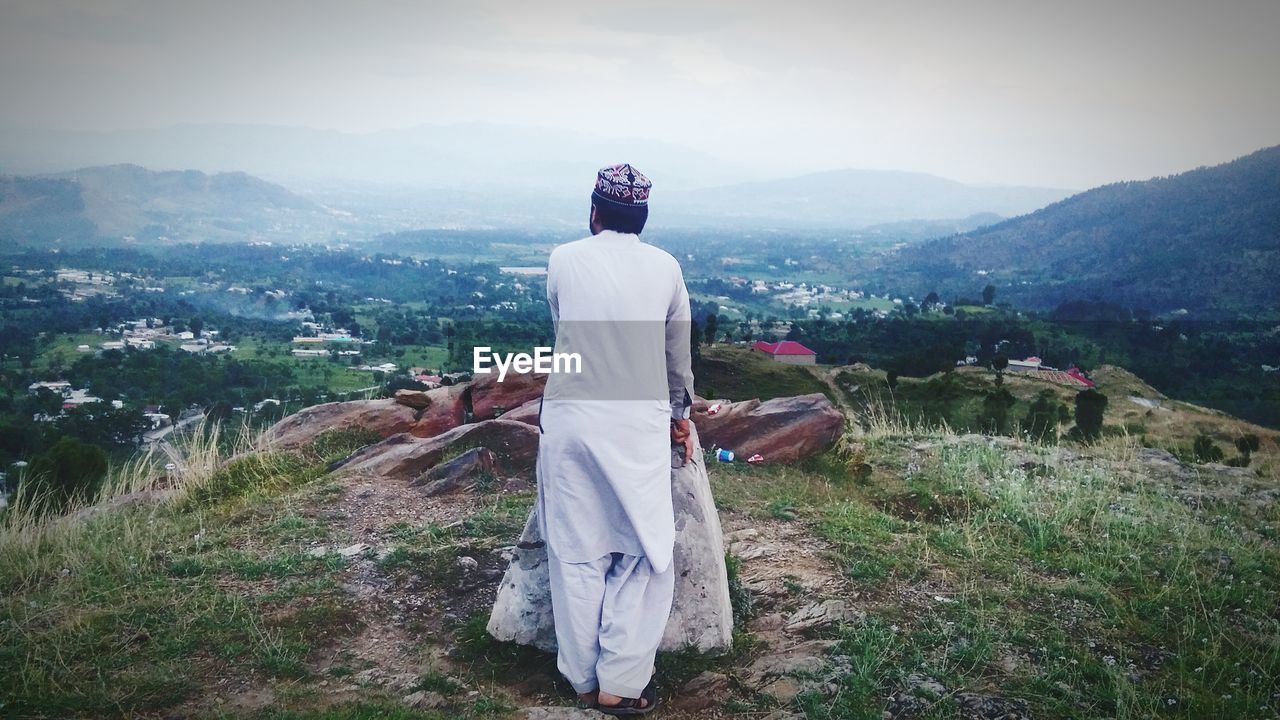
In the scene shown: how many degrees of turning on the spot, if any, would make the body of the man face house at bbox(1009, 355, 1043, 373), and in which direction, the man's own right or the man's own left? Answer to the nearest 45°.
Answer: approximately 45° to the man's own right

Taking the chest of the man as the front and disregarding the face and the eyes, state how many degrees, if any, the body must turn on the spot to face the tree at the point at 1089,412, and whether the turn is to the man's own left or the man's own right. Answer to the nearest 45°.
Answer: approximately 45° to the man's own right

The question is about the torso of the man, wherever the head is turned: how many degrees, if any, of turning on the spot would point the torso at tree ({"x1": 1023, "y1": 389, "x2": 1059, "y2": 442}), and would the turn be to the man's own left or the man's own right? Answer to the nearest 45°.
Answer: approximately 45° to the man's own right

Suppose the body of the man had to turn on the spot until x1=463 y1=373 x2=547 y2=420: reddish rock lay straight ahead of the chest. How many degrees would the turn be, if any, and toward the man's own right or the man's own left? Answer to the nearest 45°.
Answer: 0° — they already face it

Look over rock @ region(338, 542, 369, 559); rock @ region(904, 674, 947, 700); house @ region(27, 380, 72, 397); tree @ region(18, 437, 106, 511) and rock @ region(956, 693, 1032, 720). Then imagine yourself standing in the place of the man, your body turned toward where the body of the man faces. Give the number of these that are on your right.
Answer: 2

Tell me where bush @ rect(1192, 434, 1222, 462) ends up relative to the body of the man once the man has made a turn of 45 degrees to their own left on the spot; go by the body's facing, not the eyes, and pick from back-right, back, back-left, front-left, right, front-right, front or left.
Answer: right

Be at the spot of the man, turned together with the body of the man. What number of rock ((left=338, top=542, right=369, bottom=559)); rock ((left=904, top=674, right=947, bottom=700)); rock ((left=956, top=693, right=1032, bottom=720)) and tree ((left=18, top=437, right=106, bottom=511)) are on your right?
2

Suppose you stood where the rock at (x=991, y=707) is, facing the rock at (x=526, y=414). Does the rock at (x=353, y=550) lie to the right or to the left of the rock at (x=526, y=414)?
left

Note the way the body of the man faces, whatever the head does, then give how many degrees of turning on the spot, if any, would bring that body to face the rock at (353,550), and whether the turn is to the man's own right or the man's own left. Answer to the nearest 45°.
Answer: approximately 45° to the man's own left

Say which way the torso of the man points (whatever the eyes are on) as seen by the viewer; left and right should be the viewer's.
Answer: facing away from the viewer

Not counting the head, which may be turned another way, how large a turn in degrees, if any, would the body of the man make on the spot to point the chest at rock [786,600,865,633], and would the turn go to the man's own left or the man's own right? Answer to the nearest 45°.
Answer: approximately 45° to the man's own right

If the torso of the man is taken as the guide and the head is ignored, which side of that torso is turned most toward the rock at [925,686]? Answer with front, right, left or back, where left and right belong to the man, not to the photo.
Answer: right
